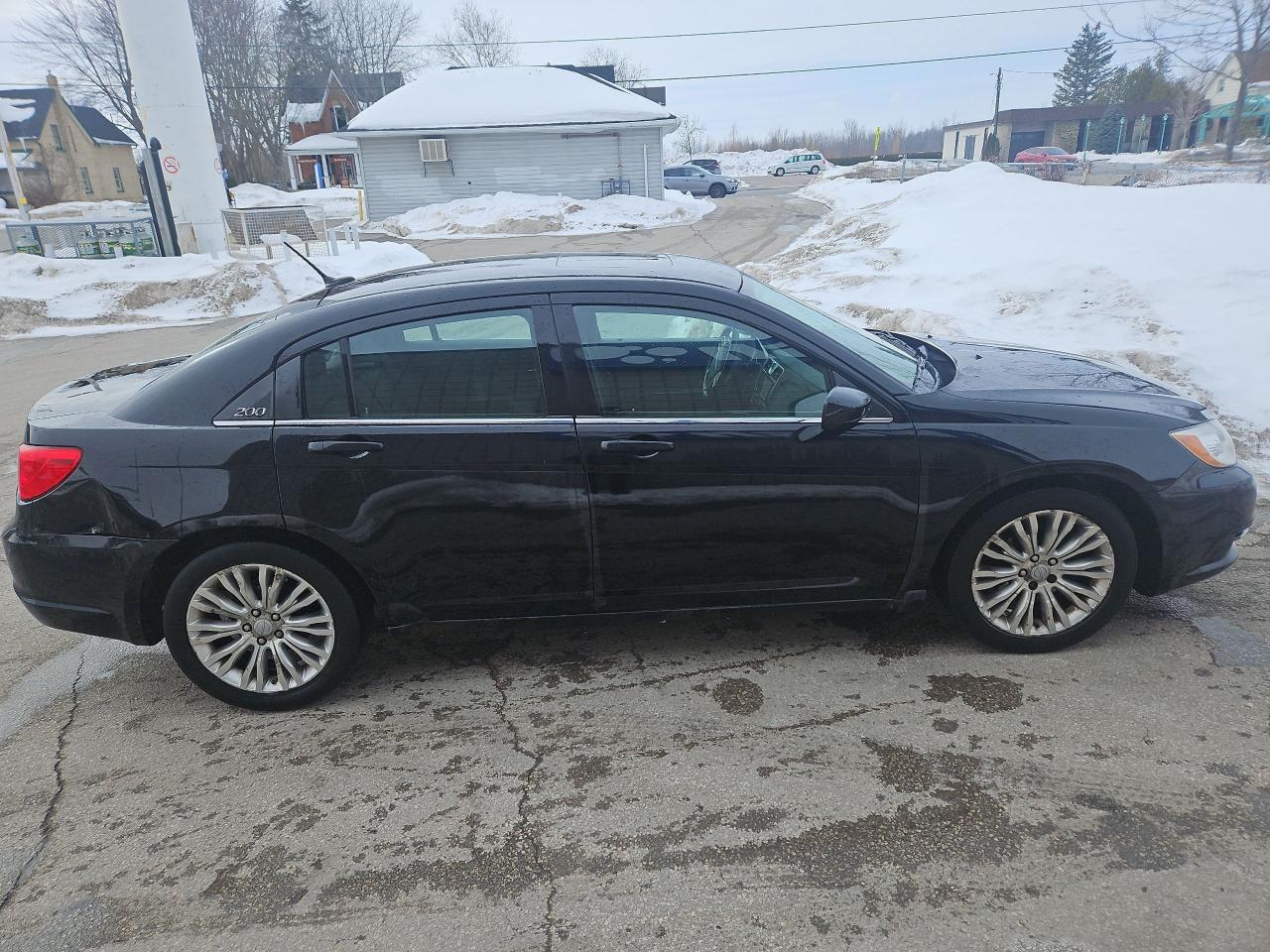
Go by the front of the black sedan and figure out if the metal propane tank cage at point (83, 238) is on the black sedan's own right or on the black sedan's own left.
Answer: on the black sedan's own left

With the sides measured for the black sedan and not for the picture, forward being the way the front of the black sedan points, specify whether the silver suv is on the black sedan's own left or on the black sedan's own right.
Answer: on the black sedan's own left

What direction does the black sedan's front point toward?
to the viewer's right

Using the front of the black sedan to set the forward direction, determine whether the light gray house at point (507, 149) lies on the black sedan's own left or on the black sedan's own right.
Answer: on the black sedan's own left

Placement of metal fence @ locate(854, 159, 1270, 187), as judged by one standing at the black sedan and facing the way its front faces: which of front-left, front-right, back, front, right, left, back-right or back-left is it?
front-left

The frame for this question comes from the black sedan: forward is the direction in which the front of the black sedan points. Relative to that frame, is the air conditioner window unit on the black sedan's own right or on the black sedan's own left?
on the black sedan's own left

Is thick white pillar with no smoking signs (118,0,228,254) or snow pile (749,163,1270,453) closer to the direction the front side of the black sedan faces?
the snow pile

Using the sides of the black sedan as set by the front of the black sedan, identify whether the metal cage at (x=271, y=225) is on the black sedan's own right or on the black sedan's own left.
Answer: on the black sedan's own left

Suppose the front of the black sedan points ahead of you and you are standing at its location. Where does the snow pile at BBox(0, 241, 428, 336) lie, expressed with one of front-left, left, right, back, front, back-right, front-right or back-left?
back-left

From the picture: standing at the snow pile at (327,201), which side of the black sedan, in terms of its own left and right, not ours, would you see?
left

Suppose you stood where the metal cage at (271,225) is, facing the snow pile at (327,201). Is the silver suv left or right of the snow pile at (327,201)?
right
